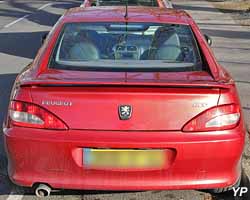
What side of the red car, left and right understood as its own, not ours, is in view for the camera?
back
